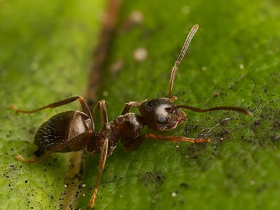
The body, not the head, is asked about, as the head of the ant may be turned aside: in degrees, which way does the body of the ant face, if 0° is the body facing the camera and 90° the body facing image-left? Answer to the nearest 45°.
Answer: approximately 270°
